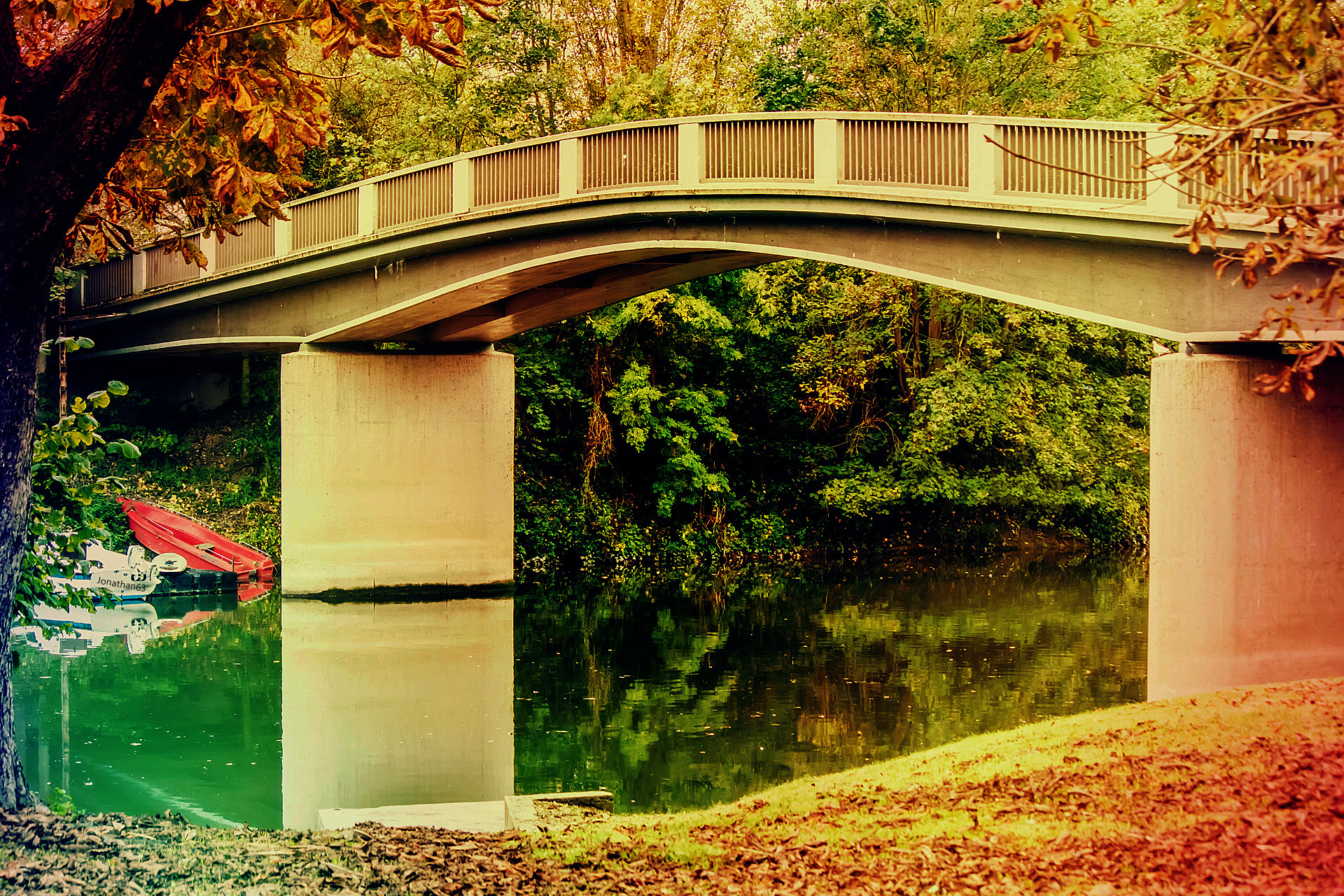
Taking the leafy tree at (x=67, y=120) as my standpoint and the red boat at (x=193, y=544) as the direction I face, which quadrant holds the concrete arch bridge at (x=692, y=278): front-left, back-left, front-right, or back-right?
front-right

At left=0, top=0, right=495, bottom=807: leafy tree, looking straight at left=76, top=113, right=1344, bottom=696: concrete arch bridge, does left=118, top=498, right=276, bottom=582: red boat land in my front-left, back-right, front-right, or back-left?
front-left

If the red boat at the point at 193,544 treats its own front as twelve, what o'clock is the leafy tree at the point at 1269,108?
The leafy tree is roughly at 7 o'clock from the red boat.

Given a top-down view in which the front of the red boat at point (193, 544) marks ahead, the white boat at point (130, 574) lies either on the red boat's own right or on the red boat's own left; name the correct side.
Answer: on the red boat's own left

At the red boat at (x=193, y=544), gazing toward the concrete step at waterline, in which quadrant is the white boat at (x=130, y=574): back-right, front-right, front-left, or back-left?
front-right

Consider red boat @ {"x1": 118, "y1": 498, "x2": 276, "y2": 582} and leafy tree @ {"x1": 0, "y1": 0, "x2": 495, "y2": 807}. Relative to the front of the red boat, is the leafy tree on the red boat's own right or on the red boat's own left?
on the red boat's own left

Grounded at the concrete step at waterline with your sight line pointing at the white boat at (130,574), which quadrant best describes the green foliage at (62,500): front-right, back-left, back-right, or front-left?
front-left

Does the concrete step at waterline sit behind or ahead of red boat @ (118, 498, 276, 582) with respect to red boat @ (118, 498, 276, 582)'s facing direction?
behind

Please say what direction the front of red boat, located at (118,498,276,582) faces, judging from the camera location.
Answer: facing away from the viewer and to the left of the viewer
